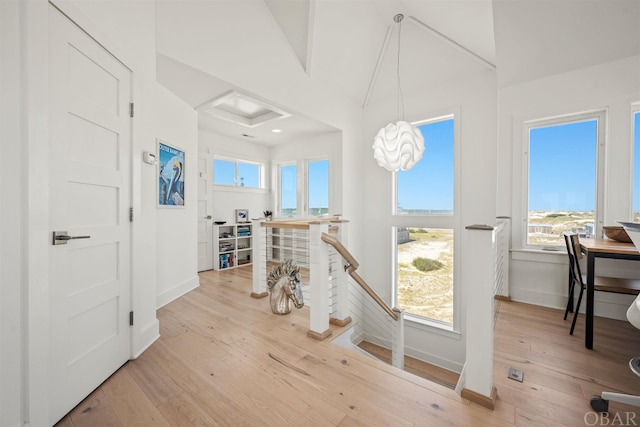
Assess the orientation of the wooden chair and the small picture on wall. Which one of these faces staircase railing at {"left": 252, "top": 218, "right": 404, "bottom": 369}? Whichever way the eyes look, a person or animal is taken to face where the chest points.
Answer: the small picture on wall

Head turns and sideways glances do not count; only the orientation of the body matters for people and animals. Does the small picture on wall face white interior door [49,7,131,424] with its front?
no

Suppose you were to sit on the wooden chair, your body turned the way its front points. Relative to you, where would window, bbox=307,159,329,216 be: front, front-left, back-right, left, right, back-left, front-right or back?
back

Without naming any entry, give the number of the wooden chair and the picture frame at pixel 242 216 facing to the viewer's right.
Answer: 1

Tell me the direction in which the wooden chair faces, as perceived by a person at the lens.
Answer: facing to the right of the viewer

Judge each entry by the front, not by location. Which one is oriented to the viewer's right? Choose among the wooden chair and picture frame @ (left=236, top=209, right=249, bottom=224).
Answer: the wooden chair

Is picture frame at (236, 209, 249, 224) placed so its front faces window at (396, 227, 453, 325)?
no

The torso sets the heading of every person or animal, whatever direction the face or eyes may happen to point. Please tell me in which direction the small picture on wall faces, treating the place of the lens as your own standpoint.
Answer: facing the viewer and to the right of the viewer

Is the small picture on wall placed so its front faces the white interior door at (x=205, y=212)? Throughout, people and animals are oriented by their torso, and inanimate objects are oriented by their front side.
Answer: no

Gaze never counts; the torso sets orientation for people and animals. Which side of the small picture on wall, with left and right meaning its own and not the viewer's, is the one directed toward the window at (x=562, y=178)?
front

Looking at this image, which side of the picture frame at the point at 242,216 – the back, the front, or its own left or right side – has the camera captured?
front

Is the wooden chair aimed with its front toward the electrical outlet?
no

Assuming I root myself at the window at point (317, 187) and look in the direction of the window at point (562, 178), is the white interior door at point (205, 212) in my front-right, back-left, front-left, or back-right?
back-right

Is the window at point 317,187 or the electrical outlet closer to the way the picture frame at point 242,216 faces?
the electrical outlet

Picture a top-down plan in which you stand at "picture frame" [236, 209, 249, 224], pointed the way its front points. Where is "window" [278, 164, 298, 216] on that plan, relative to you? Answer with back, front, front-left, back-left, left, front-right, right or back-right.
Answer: left

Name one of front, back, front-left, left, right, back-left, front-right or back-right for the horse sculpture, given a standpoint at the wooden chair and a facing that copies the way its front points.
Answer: back-right

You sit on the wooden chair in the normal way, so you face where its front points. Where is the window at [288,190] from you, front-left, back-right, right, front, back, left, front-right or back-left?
back
